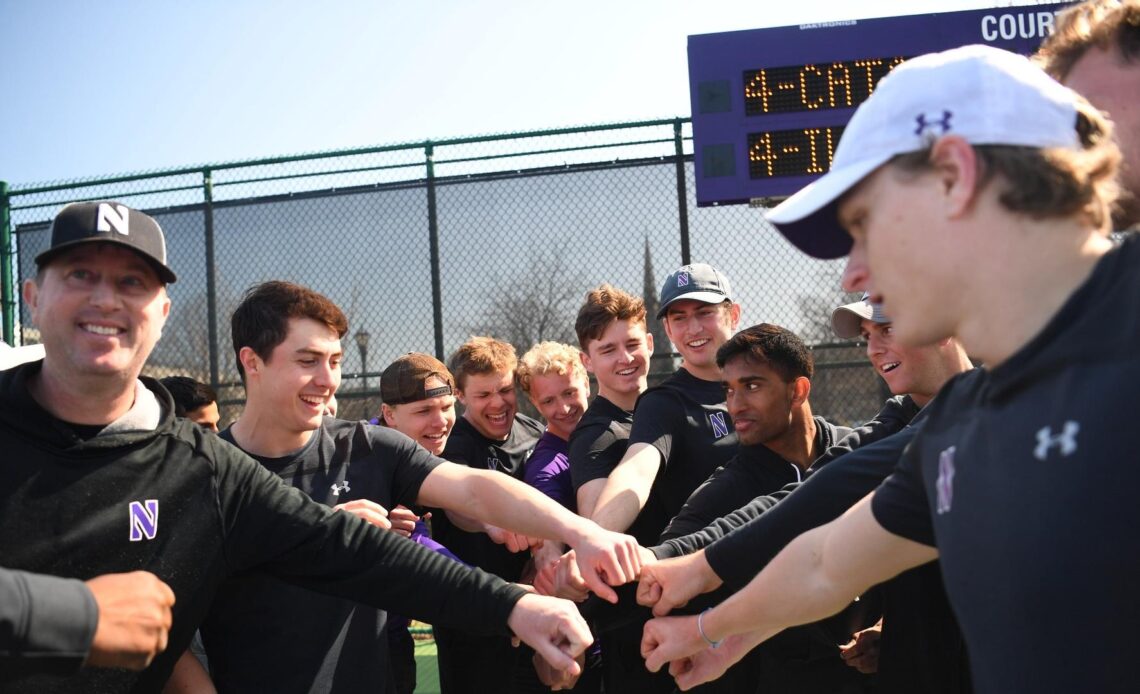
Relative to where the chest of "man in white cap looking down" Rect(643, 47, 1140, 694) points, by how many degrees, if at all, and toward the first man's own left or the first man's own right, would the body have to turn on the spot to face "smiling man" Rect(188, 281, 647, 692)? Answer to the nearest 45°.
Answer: approximately 90° to the first man's own right

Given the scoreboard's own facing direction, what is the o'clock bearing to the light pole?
The light pole is roughly at 5 o'clock from the scoreboard.

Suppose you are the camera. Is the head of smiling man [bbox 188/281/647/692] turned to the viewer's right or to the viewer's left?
to the viewer's right

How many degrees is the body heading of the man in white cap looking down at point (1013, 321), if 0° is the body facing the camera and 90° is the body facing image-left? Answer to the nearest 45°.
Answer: approximately 45°

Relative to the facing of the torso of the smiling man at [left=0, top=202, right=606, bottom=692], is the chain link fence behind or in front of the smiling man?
behind

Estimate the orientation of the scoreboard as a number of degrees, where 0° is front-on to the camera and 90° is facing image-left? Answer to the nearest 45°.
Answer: approximately 0°

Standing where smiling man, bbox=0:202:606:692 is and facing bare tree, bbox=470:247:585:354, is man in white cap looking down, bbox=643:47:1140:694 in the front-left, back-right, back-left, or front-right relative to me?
back-right

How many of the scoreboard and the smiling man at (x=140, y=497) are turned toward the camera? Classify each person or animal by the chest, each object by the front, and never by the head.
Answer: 2

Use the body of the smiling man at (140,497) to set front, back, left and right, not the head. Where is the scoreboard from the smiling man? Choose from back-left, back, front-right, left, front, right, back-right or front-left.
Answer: back-left

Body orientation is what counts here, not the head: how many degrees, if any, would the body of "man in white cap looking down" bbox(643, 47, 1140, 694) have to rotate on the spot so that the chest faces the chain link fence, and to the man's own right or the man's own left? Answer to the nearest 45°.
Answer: approximately 90° to the man's own right

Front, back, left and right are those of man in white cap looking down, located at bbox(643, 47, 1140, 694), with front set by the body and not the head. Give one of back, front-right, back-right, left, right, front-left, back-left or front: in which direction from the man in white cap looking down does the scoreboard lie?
back-right

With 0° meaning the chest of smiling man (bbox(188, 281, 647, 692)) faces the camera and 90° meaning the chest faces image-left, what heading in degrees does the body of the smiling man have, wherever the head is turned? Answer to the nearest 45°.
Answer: approximately 315°

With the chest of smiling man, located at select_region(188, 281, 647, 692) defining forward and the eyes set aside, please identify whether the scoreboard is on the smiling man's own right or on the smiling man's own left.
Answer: on the smiling man's own left

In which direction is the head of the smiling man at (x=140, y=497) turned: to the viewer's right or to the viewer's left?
to the viewer's right
